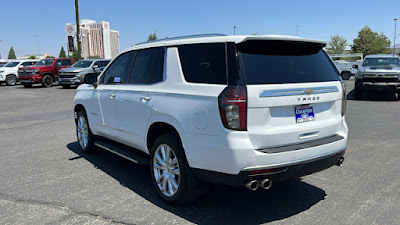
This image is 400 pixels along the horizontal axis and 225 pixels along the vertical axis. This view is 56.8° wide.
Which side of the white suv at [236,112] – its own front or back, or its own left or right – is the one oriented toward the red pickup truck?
front

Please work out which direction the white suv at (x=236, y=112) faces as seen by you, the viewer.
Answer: facing away from the viewer and to the left of the viewer

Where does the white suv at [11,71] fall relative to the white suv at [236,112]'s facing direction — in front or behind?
in front

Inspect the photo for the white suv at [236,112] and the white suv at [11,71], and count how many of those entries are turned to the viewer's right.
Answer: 0

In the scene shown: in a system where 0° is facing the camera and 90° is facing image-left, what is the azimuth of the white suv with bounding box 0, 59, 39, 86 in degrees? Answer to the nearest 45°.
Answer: approximately 45°

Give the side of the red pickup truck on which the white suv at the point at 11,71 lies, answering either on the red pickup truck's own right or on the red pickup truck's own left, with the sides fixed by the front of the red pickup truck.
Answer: on the red pickup truck's own right

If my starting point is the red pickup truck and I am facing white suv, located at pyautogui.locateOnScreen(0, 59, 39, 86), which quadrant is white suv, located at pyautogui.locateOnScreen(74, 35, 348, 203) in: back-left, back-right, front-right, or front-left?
back-left

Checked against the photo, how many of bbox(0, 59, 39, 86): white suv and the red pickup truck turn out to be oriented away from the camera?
0
